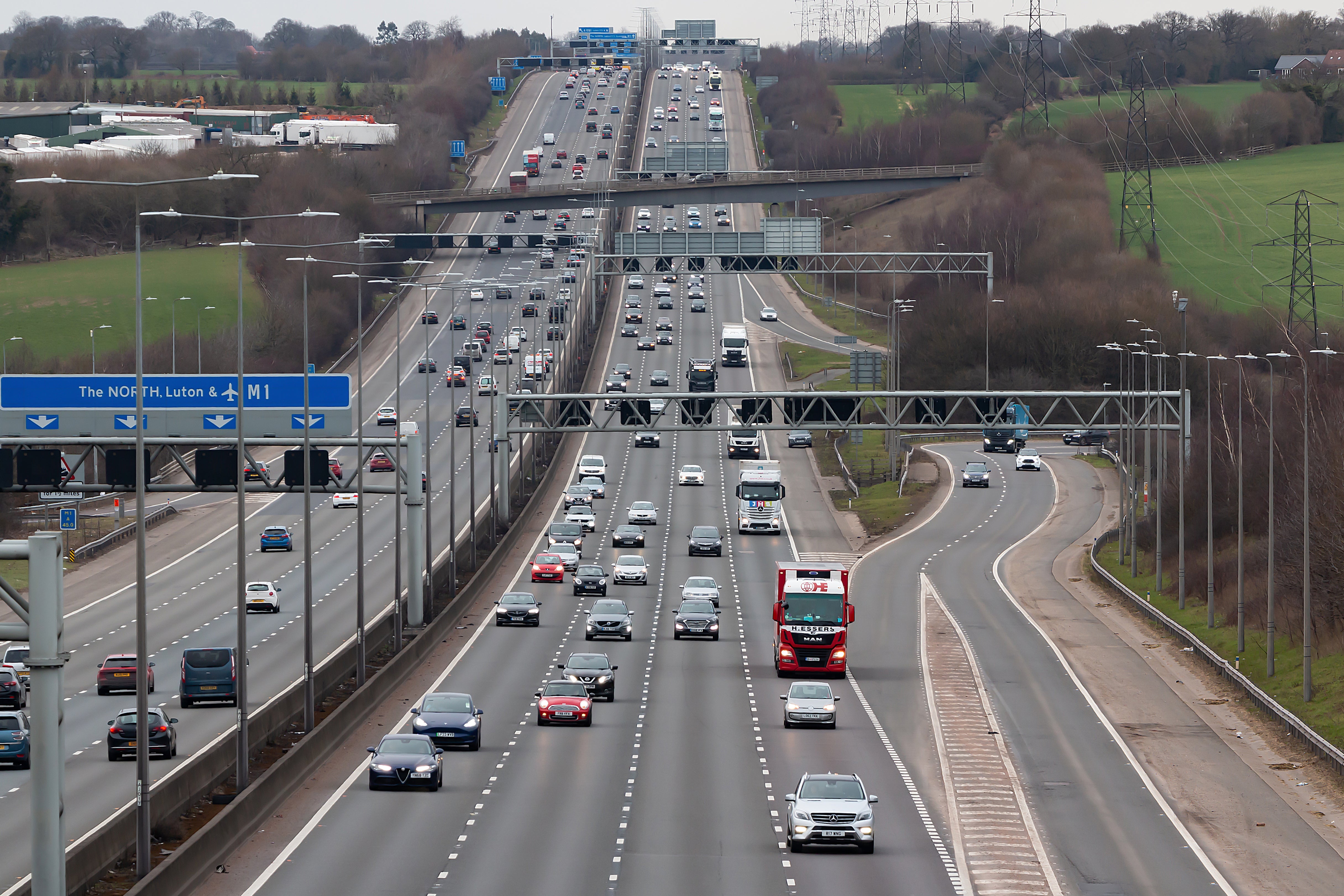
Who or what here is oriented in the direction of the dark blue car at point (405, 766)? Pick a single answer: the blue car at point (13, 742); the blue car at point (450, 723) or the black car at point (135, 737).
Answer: the blue car at point (450, 723)

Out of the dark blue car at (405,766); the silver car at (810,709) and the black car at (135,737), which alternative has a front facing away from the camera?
the black car at (135,737)

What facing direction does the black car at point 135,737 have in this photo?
away from the camera

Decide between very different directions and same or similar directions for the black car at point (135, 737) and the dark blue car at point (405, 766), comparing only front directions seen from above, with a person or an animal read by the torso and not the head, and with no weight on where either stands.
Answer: very different directions

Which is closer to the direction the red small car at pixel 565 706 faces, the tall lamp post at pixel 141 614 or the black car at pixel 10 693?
the tall lamp post

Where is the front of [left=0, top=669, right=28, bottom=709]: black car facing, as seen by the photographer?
facing away from the viewer

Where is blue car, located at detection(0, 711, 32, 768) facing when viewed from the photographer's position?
facing away from the viewer

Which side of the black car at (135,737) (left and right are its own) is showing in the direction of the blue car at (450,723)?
right

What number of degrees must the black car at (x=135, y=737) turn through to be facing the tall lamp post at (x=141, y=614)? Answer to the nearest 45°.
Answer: approximately 180°

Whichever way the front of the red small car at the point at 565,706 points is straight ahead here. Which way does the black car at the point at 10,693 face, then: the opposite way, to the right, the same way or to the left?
the opposite way

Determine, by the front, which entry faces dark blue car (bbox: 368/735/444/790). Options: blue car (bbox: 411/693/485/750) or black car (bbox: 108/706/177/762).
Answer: the blue car

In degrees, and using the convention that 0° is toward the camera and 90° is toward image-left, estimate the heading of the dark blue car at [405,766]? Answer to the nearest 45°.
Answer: approximately 0°

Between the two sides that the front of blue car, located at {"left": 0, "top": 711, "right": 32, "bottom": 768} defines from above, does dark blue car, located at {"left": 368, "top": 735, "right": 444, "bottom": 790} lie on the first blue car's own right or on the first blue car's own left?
on the first blue car's own right
